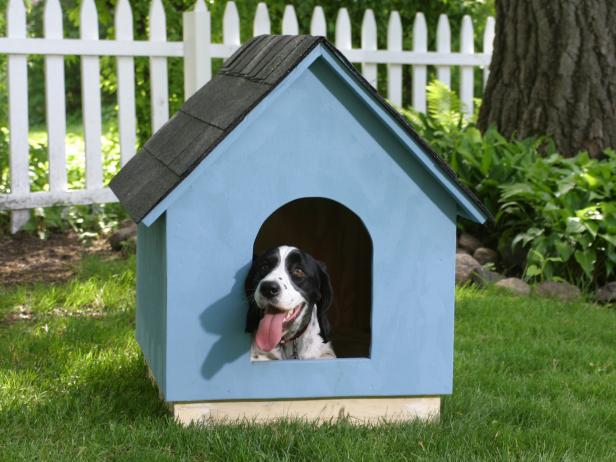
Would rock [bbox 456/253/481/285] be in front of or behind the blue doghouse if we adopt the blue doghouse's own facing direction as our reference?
behind

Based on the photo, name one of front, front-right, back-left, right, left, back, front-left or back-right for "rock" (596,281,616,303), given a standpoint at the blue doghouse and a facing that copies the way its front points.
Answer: back-left

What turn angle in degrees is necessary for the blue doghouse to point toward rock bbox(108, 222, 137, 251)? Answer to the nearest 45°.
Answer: approximately 180°

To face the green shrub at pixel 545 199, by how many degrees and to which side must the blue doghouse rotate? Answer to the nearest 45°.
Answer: approximately 135° to its left

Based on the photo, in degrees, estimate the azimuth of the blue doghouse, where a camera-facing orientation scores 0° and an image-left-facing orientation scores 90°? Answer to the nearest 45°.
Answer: approximately 0°

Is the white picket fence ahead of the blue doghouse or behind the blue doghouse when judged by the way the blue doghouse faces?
behind

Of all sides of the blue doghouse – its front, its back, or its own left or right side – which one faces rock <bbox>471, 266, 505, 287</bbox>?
back

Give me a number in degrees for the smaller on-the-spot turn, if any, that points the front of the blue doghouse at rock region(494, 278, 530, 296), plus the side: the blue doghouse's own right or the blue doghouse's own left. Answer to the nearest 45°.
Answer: approximately 135° to the blue doghouse's own left

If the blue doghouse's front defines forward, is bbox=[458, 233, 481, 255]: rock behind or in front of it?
behind

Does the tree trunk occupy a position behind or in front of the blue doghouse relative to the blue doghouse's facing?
behind

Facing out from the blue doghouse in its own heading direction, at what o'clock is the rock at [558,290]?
The rock is roughly at 7 o'clock from the blue doghouse.
